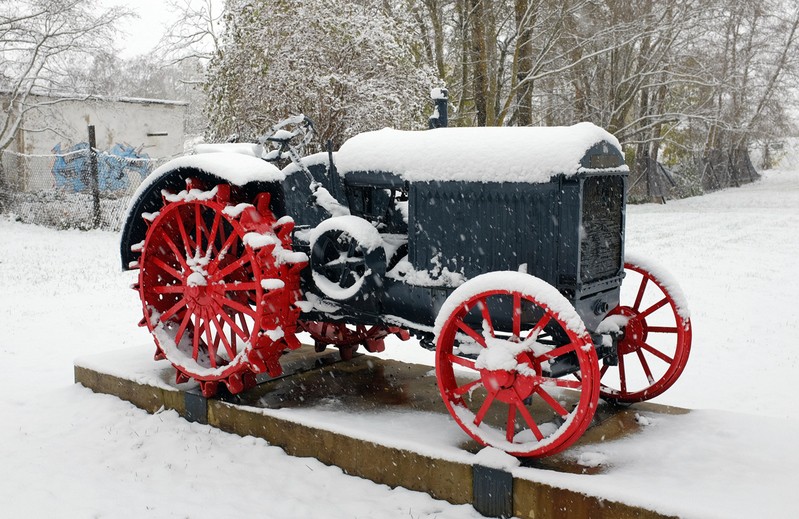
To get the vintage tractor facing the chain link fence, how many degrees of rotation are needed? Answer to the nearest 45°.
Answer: approximately 180°

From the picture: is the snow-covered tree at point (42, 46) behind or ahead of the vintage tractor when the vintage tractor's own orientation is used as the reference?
behind

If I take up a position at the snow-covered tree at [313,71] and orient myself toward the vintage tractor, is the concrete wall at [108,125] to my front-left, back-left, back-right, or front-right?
back-right

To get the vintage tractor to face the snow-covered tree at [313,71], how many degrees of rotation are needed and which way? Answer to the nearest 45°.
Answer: approximately 135° to its left

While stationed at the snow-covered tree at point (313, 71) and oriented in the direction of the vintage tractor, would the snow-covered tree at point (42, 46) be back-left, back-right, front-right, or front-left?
back-right

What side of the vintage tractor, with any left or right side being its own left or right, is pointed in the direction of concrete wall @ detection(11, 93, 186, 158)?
back

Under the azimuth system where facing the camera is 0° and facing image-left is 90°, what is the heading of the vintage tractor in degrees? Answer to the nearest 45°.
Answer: approximately 315°
